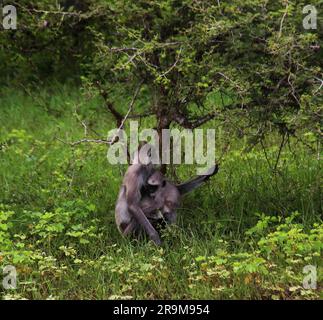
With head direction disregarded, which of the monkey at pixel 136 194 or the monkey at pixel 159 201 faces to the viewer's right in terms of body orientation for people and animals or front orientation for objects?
the monkey at pixel 136 194

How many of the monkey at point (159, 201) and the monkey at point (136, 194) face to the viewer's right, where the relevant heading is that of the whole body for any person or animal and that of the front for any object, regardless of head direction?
1

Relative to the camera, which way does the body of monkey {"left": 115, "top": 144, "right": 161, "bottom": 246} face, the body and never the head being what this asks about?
to the viewer's right
